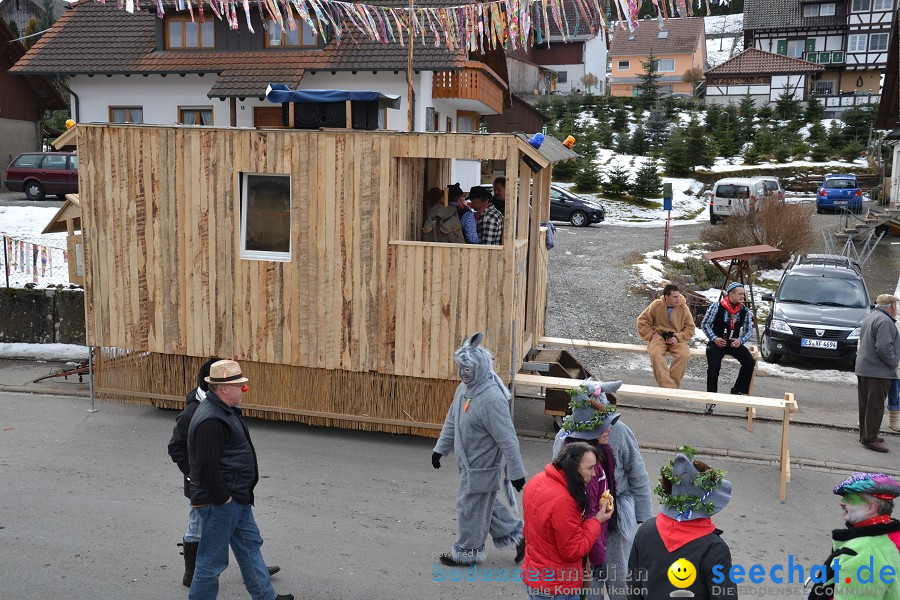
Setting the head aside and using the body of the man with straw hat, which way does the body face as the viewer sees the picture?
to the viewer's right

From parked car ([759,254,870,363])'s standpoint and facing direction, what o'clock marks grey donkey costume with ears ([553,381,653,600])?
The grey donkey costume with ears is roughly at 12 o'clock from the parked car.

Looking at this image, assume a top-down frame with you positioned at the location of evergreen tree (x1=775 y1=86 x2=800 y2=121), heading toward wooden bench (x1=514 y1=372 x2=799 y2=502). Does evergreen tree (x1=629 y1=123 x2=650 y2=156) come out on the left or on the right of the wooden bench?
right

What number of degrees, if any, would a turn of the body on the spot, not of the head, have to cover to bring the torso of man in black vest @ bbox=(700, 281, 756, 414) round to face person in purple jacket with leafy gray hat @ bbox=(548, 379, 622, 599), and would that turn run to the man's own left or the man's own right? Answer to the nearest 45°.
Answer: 0° — they already face it

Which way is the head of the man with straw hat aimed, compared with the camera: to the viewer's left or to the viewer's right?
to the viewer's right

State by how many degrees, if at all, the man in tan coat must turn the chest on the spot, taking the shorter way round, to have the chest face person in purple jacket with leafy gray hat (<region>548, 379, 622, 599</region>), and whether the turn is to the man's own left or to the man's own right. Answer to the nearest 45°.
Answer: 0° — they already face it

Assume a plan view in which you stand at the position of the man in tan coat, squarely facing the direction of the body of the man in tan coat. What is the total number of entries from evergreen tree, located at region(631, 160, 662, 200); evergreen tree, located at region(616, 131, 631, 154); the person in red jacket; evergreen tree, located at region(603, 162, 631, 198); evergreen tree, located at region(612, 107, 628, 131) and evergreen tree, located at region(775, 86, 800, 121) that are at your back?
5
